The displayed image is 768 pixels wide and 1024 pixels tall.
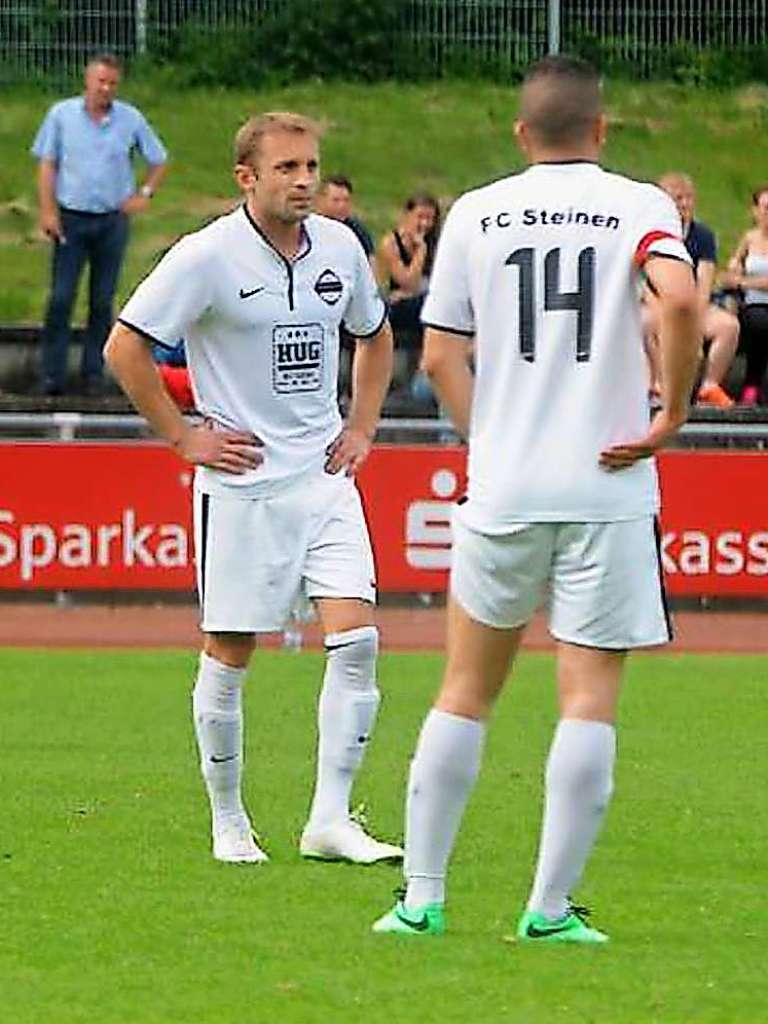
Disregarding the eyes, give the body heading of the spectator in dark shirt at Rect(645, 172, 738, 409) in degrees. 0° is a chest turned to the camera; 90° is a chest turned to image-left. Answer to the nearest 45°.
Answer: approximately 0°

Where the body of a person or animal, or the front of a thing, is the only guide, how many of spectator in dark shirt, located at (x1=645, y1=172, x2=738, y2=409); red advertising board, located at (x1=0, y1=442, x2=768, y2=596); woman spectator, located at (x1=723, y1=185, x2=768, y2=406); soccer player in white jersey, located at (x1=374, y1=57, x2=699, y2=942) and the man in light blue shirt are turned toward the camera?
4

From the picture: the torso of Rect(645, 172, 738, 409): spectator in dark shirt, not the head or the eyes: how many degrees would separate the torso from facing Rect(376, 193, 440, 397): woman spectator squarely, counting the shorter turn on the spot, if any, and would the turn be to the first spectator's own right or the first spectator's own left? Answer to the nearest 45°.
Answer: approximately 90° to the first spectator's own right

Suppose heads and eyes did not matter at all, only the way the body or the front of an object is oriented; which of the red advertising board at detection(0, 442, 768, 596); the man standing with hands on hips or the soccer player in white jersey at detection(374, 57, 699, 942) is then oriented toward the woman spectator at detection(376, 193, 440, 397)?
the soccer player in white jersey

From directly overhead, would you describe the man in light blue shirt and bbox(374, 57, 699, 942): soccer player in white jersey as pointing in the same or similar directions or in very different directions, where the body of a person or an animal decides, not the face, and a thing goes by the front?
very different directions

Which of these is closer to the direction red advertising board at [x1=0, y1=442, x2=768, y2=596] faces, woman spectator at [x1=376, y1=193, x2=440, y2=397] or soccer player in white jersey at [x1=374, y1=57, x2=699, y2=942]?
the soccer player in white jersey

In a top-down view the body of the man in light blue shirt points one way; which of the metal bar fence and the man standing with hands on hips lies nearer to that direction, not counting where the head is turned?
the man standing with hands on hips

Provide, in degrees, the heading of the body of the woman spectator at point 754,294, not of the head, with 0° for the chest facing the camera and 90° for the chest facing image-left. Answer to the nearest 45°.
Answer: approximately 0°

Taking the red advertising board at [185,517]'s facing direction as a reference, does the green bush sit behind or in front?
behind

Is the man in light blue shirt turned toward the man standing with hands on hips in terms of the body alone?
yes

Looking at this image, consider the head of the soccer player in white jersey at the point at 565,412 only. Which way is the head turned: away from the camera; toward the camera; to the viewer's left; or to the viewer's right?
away from the camera

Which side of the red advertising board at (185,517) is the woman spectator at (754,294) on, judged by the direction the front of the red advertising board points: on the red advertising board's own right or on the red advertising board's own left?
on the red advertising board's own left
